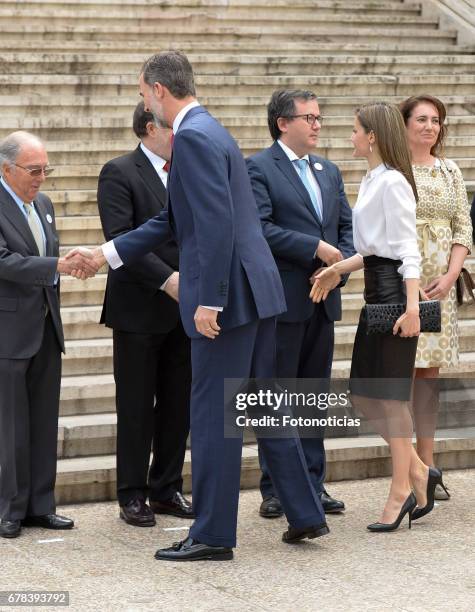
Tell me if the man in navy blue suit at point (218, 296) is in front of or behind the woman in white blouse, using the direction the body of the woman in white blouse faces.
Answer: in front

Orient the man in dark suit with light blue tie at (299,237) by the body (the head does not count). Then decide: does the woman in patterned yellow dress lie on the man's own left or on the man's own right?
on the man's own left

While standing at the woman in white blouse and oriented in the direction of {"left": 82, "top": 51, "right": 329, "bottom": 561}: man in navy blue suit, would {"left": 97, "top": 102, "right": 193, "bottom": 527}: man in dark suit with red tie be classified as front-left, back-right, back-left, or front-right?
front-right

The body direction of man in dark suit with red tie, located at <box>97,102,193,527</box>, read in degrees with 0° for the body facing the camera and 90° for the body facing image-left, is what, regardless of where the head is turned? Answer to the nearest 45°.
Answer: approximately 315°

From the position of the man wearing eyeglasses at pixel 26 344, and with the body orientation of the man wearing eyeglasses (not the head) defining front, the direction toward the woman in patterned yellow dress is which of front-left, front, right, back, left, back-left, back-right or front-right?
front-left

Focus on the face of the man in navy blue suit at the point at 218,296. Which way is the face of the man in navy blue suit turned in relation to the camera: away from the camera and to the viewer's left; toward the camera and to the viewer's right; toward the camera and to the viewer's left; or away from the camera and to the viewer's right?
away from the camera and to the viewer's left

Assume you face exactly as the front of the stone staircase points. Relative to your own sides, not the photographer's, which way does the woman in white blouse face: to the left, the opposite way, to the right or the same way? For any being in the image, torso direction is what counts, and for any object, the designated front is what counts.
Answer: to the right

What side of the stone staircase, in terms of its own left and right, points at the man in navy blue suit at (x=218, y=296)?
front

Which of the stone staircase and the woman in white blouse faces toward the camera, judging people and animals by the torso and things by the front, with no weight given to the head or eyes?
the stone staircase

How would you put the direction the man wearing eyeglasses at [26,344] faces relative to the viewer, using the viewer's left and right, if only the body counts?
facing the viewer and to the right of the viewer

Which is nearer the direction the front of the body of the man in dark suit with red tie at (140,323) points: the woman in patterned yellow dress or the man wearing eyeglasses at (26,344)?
the woman in patterned yellow dress

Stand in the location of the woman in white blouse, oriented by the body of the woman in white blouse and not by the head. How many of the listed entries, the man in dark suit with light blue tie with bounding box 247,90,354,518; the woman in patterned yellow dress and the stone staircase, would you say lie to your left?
0

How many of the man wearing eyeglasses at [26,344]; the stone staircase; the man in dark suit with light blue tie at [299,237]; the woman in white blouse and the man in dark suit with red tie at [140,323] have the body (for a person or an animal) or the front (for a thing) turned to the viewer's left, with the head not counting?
1

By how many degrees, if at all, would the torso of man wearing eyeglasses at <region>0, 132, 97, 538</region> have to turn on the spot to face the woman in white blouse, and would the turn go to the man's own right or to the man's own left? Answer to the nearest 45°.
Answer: approximately 45° to the man's own left

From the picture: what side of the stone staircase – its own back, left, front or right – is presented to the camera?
front

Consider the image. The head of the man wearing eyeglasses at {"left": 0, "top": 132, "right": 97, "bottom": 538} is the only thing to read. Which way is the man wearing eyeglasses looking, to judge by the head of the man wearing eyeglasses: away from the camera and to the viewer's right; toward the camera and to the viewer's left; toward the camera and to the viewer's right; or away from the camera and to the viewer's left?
toward the camera and to the viewer's right

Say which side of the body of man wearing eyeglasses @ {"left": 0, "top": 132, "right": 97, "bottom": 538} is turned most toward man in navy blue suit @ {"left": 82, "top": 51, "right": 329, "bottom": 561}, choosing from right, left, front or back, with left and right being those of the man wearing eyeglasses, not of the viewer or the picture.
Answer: front

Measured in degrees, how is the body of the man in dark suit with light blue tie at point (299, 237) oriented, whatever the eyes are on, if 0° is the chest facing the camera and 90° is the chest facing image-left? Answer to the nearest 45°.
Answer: approximately 315°

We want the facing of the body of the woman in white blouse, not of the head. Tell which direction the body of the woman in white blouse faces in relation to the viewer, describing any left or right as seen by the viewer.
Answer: facing to the left of the viewer
